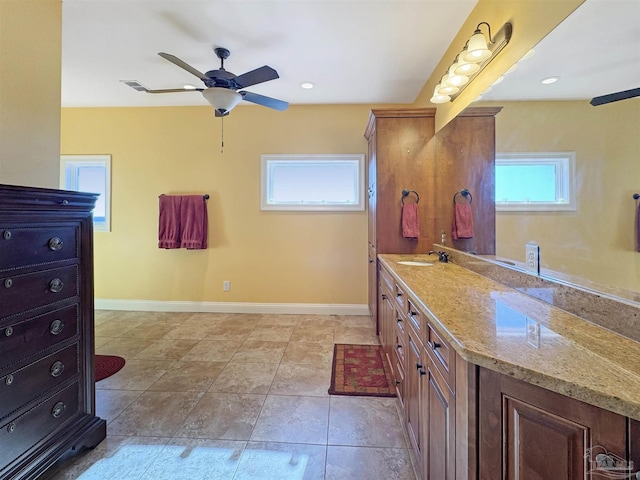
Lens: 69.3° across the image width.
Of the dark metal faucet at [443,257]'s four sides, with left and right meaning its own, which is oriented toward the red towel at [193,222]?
front

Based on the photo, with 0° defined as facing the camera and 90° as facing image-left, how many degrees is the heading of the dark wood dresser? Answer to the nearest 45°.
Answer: approximately 315°

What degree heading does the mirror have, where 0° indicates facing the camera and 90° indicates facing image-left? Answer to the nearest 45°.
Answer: approximately 45°

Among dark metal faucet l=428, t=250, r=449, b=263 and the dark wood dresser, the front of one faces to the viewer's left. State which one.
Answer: the dark metal faucet

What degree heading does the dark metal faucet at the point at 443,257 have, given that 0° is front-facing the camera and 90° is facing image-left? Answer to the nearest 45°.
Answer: approximately 90°

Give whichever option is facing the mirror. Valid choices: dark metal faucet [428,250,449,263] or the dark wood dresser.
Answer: the dark wood dresser

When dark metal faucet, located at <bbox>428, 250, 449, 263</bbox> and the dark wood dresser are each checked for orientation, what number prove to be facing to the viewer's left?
1

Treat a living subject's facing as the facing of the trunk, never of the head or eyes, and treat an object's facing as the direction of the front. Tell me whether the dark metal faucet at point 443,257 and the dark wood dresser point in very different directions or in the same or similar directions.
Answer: very different directions

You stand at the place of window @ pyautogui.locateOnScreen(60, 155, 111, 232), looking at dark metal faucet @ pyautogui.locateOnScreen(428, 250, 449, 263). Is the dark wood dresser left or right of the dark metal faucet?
right

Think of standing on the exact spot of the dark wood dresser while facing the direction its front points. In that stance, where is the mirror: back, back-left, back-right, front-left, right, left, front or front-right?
front
